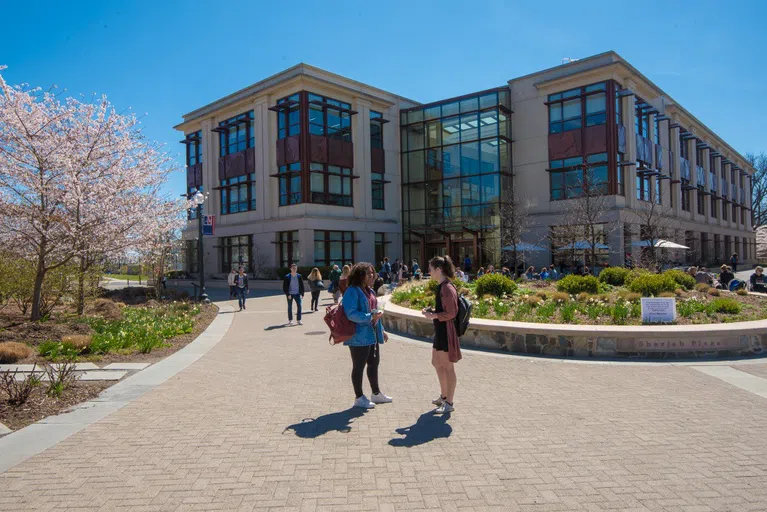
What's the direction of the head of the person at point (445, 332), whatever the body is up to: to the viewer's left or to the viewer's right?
to the viewer's left

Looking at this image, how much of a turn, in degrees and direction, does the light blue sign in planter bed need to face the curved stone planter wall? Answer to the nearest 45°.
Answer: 0° — it already faces it

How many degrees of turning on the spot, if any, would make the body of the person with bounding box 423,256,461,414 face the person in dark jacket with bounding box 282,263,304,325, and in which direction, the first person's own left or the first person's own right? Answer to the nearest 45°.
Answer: approximately 45° to the first person's own right

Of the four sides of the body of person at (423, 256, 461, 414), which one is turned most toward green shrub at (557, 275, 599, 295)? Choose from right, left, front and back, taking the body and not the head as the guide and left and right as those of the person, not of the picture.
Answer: right

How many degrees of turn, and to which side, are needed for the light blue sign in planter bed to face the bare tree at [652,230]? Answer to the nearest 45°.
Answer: approximately 180°

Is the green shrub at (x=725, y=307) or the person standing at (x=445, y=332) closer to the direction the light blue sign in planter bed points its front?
the person standing

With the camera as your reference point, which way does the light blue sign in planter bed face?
facing the viewer

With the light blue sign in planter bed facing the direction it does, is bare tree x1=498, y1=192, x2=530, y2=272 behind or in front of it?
behind

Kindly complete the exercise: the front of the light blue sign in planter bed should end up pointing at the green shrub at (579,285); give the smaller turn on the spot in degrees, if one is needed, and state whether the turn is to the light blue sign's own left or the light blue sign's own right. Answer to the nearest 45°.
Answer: approximately 135° to the light blue sign's own right

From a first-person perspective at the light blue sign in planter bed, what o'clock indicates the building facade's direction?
The building facade is roughly at 5 o'clock from the light blue sign in planter bed.

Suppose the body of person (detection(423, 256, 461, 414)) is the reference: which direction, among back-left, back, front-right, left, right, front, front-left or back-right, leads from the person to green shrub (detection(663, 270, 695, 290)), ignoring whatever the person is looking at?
back-right

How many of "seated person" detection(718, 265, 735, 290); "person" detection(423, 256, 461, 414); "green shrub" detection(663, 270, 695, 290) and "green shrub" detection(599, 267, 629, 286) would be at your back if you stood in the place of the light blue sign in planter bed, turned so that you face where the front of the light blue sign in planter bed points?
3

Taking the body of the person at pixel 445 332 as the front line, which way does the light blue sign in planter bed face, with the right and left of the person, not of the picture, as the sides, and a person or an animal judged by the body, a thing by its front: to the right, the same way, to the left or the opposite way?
to the left

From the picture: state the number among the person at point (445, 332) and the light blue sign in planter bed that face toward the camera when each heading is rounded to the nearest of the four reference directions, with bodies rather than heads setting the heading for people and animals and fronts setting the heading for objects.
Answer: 1

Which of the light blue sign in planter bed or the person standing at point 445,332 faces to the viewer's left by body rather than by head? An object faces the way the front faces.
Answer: the person standing

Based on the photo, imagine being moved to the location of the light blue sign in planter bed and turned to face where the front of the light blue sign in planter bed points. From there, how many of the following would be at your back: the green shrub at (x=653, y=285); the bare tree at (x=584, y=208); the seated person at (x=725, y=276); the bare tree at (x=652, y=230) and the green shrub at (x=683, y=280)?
5

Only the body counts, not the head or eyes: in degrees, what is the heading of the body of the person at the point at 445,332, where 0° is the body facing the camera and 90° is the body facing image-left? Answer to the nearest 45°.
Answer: approximately 90°
